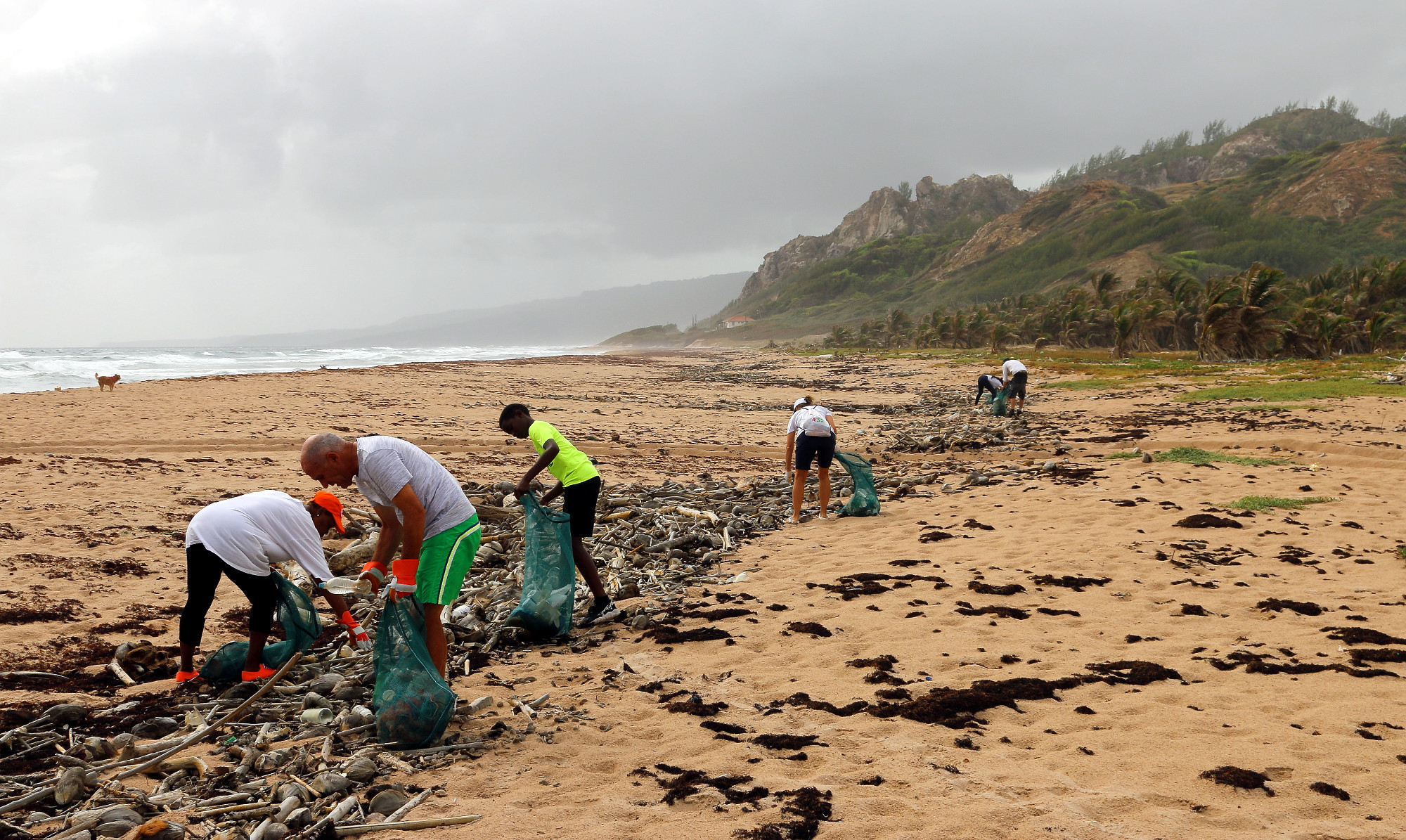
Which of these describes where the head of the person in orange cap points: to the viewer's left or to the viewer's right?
to the viewer's right

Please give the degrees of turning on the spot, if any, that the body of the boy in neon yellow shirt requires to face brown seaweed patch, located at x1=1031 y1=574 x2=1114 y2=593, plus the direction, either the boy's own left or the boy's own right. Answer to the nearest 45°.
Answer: approximately 180°

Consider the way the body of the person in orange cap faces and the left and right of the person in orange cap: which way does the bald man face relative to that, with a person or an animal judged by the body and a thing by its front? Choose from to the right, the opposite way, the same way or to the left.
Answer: the opposite way

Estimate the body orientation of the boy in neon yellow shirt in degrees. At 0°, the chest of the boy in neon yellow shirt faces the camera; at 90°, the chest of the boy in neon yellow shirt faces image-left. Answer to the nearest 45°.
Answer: approximately 90°

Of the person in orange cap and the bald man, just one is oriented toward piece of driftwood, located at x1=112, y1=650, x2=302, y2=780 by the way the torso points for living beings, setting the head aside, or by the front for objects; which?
the bald man

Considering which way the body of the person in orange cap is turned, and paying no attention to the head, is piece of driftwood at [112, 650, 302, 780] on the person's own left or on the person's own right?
on the person's own right

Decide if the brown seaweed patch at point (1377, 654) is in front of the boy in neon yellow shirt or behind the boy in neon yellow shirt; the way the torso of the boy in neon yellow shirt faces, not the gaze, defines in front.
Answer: behind

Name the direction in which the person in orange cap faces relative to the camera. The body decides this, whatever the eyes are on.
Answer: to the viewer's right

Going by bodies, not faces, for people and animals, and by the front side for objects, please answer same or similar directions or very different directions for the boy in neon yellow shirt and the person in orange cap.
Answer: very different directions
